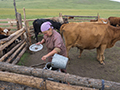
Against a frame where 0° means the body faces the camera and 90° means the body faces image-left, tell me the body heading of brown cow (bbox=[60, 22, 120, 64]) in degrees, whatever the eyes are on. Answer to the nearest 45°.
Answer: approximately 270°

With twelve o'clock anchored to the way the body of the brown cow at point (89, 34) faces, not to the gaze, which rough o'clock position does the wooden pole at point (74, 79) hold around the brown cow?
The wooden pole is roughly at 3 o'clock from the brown cow.

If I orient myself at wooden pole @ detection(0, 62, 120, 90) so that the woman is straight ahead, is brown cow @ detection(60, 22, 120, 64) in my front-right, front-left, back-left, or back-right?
front-right

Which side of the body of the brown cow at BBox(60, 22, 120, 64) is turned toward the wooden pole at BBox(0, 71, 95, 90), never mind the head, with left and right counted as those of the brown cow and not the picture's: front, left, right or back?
right
